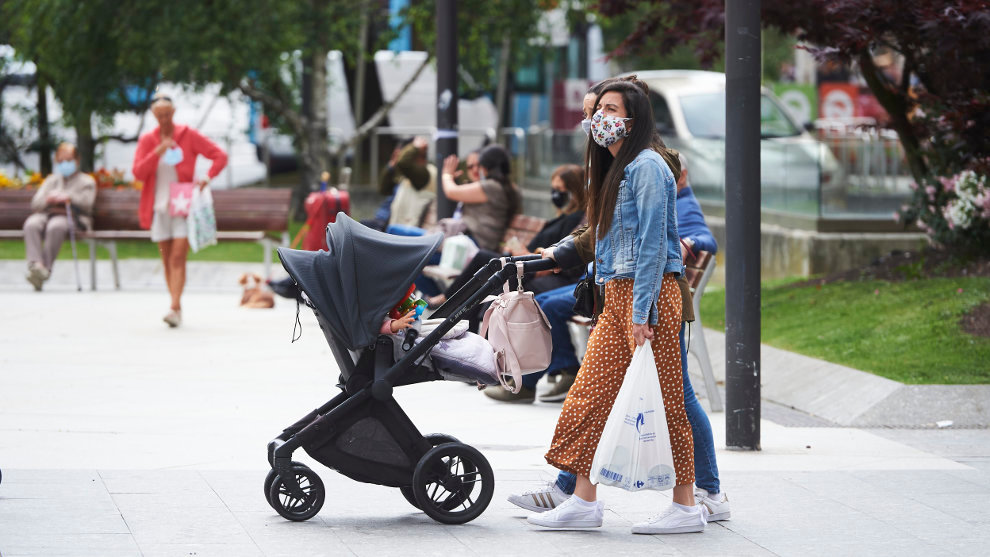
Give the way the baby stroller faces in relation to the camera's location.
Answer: facing to the left of the viewer

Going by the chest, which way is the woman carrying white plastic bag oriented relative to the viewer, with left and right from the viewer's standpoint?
facing to the left of the viewer

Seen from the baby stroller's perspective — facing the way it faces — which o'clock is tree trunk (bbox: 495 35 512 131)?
The tree trunk is roughly at 3 o'clock from the baby stroller.

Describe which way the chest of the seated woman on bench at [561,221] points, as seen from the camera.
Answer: to the viewer's left

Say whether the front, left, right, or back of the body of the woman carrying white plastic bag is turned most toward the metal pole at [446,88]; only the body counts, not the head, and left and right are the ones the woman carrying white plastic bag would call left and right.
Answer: right

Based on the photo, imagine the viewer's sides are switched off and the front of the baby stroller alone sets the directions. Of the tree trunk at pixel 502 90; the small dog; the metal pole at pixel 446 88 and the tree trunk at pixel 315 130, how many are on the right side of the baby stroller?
4

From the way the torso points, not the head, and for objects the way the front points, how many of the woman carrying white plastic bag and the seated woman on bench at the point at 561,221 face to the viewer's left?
2
